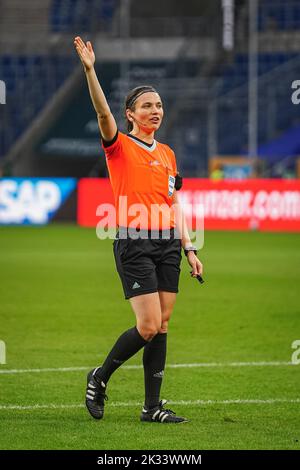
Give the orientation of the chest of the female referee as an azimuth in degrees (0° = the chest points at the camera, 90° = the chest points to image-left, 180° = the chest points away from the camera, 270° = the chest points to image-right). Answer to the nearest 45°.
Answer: approximately 315°

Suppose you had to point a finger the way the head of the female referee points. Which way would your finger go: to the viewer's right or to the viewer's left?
to the viewer's right
